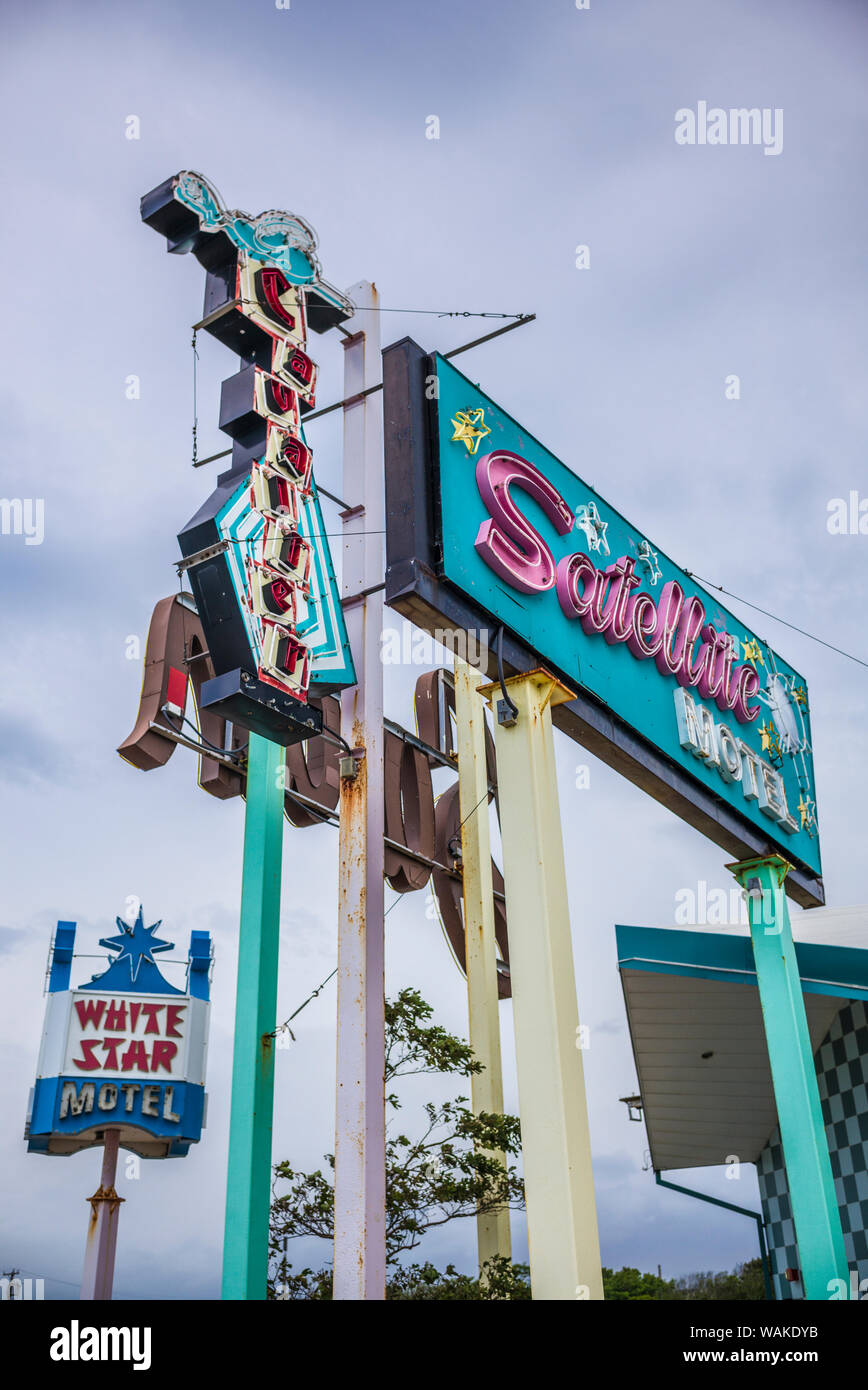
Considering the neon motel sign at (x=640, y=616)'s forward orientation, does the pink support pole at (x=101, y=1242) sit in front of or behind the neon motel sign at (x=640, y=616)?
behind

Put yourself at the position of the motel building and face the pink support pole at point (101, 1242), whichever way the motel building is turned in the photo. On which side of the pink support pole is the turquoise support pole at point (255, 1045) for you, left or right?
left
